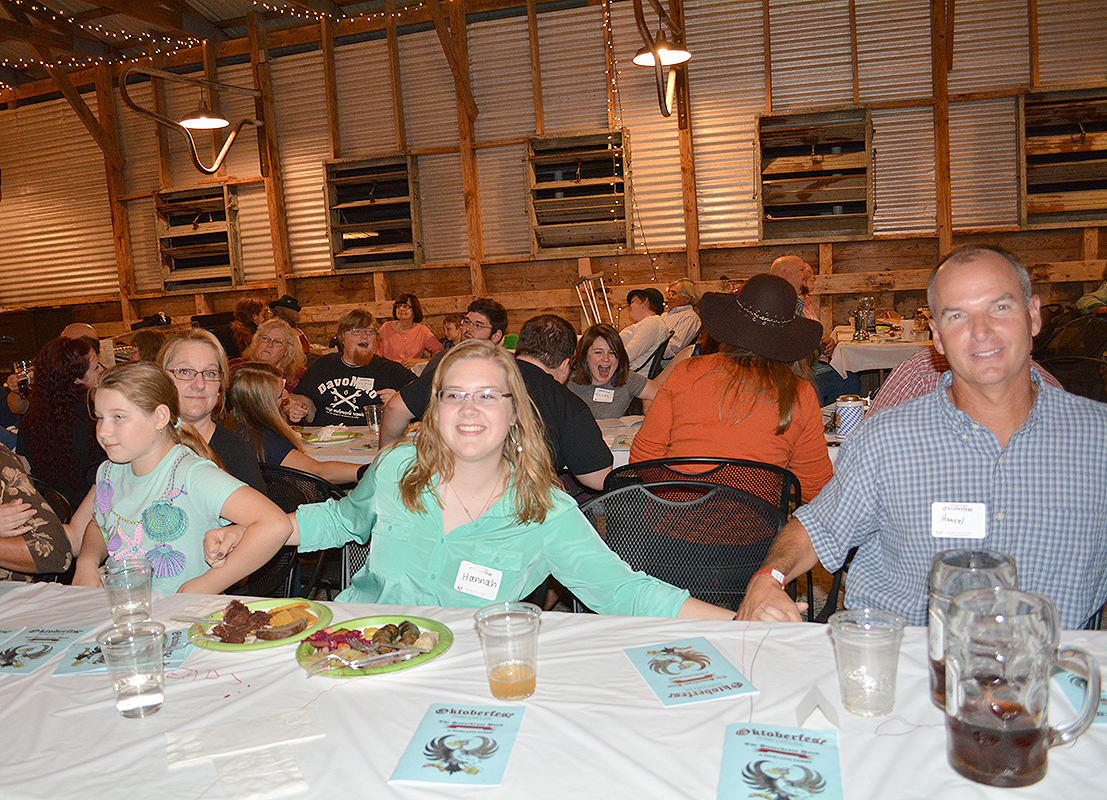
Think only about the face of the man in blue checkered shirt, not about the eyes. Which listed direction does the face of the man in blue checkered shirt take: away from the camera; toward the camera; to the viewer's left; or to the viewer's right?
toward the camera

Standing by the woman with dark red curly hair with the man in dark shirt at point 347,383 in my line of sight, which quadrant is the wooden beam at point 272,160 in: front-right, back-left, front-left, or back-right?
front-left

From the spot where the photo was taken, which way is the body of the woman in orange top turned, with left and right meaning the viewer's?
facing away from the viewer

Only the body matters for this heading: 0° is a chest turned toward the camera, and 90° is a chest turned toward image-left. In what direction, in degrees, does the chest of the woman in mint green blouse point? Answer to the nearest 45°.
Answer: approximately 0°

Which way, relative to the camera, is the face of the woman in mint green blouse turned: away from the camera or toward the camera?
toward the camera

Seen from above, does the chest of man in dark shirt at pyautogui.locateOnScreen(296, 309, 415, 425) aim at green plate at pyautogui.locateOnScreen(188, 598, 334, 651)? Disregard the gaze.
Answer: yes

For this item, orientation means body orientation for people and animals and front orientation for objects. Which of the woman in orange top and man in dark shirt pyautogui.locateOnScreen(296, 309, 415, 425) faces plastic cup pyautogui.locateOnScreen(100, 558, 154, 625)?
the man in dark shirt

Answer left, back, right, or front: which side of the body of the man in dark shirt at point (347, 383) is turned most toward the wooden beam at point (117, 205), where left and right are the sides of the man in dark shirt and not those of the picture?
back

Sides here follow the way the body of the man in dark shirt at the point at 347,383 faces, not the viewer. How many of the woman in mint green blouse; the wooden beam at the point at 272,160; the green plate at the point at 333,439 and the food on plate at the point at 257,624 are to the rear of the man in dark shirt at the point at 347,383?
1

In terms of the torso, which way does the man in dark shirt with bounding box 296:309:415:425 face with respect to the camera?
toward the camera

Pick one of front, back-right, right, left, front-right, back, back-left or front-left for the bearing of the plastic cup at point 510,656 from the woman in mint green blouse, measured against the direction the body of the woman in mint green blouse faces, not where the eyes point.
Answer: front

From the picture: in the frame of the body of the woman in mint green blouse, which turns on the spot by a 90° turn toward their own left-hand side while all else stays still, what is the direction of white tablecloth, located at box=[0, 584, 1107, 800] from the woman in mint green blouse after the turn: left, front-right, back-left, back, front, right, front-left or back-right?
right

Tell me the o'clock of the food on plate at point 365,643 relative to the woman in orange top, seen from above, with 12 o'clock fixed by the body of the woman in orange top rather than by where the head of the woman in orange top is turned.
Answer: The food on plate is roughly at 7 o'clock from the woman in orange top.

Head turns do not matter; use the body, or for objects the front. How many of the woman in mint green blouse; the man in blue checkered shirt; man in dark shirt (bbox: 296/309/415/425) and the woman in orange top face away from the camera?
1

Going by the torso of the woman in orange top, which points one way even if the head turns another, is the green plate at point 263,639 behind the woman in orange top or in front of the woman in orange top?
behind

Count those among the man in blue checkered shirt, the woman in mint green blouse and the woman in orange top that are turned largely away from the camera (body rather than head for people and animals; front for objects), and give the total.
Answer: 1

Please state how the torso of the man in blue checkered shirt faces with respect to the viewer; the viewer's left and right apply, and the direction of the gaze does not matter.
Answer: facing the viewer
